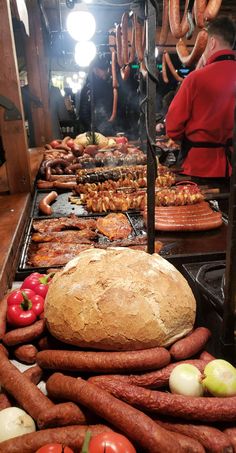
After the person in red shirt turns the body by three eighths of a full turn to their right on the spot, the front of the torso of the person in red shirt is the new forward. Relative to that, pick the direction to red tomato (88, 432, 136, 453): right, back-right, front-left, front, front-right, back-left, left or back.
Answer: right

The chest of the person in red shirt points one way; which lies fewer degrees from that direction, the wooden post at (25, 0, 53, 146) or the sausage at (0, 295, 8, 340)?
the wooden post

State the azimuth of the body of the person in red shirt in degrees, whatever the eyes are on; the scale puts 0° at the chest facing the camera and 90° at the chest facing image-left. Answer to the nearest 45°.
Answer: approximately 135°

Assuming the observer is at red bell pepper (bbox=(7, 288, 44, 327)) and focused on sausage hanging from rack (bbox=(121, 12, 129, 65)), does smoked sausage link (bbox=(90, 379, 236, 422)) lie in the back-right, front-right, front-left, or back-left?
back-right

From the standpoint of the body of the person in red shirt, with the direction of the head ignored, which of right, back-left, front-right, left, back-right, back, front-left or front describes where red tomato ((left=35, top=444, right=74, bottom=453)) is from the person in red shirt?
back-left

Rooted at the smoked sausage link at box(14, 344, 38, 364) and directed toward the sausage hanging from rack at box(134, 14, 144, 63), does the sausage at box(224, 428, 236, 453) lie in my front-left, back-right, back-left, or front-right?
back-right

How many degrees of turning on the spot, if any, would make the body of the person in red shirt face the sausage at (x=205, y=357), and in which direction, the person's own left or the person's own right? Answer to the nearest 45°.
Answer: approximately 135° to the person's own left

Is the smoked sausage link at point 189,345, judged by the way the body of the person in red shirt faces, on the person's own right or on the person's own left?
on the person's own left

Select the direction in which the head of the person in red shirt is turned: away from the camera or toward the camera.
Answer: away from the camera

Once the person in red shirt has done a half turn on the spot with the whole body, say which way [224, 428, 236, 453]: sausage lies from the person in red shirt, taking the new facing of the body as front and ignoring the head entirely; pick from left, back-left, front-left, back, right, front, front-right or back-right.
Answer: front-right

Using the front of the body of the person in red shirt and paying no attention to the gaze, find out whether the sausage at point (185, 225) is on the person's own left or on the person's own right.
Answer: on the person's own left
